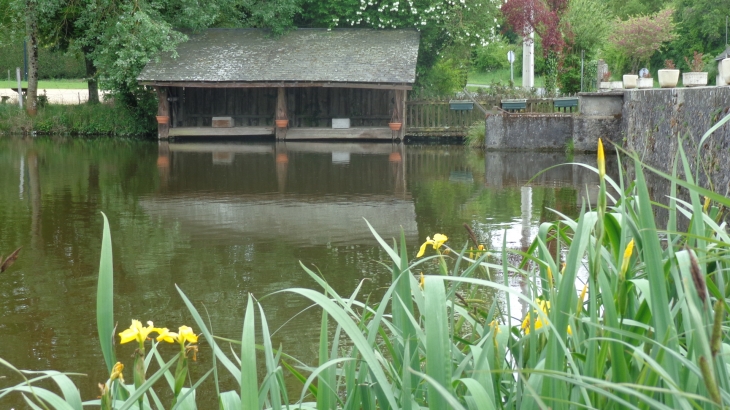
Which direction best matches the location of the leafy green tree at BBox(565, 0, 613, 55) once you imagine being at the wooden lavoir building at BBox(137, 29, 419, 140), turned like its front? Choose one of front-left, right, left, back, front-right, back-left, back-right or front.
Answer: left

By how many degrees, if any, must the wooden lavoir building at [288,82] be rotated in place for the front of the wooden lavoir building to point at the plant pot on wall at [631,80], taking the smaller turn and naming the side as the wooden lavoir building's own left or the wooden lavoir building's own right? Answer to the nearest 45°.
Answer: approximately 45° to the wooden lavoir building's own left

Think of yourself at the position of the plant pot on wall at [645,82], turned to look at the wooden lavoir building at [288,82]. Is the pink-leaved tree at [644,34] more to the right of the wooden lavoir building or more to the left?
right

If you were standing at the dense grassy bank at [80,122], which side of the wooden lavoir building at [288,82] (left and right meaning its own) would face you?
right

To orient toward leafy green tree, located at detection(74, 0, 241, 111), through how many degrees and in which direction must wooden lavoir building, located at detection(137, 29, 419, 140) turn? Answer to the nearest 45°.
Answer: approximately 90° to its right

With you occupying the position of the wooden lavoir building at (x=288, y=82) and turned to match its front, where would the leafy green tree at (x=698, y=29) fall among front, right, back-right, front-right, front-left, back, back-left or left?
back-left

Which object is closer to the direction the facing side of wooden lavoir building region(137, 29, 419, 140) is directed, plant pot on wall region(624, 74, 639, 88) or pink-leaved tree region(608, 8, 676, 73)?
the plant pot on wall

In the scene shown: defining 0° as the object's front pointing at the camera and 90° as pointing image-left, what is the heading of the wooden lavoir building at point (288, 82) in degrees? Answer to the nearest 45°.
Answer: approximately 0°

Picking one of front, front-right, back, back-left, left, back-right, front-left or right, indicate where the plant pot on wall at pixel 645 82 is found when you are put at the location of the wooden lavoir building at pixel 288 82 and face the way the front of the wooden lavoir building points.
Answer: front-left

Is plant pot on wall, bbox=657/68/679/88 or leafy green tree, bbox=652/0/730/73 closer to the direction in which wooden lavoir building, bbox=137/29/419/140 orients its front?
the plant pot on wall

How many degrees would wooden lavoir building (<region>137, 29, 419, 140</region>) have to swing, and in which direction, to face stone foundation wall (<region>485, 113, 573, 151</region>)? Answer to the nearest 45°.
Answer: approximately 45° to its left

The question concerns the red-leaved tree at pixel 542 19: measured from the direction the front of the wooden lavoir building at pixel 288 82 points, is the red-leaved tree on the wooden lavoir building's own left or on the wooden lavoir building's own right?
on the wooden lavoir building's own left
